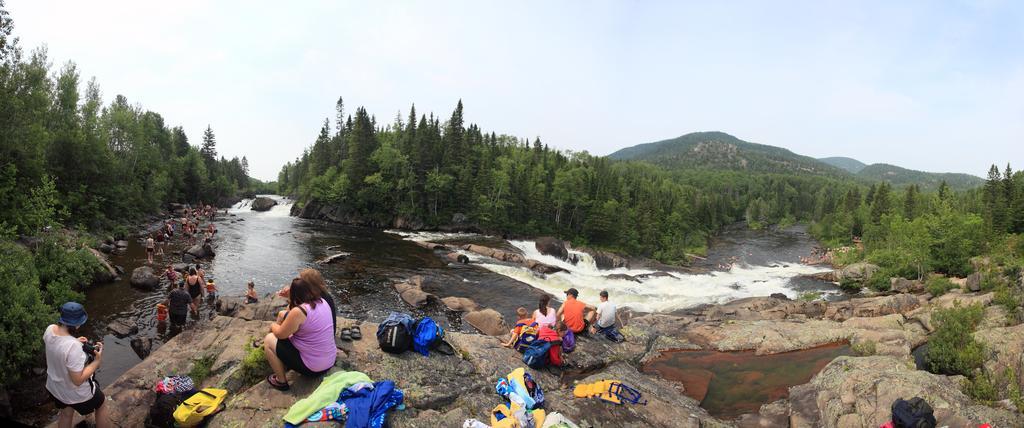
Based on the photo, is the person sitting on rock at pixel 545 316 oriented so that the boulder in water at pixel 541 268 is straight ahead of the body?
yes

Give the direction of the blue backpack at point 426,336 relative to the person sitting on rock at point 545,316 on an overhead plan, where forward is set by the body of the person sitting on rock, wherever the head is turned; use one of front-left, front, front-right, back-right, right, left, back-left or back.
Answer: back-left

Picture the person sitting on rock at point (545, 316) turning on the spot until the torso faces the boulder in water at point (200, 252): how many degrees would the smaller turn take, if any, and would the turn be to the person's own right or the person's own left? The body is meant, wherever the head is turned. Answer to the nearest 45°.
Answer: approximately 45° to the person's own left

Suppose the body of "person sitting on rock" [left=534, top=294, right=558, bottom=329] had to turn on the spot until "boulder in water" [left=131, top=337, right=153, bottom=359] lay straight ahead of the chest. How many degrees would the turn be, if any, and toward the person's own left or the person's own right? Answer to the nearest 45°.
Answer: approximately 90° to the person's own left

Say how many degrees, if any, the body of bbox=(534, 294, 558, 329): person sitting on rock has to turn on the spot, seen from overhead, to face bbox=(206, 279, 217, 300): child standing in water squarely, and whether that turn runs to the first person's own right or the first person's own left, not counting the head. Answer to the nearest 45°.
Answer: approximately 90° to the first person's own left

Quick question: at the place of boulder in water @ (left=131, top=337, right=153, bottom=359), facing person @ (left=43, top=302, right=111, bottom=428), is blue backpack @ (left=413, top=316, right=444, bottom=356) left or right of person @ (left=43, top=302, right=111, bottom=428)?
left

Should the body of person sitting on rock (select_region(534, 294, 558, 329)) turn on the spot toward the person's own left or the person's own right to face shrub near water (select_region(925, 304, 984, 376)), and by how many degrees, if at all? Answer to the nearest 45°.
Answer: approximately 90° to the person's own right

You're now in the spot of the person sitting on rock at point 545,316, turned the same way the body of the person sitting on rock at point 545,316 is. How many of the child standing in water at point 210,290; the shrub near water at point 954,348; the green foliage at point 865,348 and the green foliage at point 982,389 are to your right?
3

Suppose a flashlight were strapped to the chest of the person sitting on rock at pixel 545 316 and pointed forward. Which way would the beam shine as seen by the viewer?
away from the camera

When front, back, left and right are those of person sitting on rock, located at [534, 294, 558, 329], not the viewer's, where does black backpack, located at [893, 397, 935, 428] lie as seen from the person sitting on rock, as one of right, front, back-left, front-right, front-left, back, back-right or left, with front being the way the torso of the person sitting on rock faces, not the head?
back-right

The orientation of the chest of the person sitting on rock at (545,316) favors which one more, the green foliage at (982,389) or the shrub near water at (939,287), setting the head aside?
the shrub near water

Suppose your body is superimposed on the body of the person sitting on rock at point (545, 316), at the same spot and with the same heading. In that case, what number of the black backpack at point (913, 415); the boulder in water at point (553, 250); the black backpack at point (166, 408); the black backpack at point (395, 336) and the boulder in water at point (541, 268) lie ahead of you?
2
